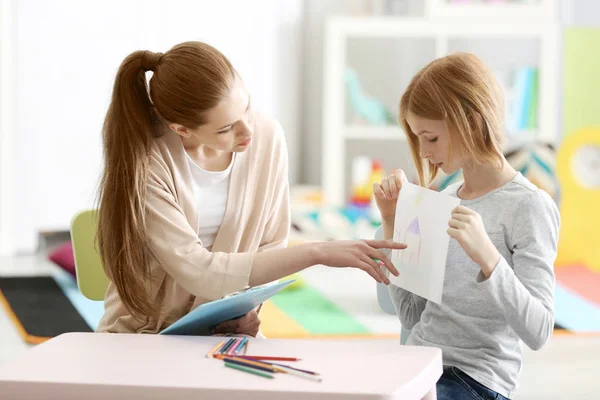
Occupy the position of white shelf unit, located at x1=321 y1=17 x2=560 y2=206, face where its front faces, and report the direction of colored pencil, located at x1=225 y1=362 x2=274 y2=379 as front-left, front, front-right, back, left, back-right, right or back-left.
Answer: front

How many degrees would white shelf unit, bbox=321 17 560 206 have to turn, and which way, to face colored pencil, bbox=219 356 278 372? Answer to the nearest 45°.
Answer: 0° — it already faces it

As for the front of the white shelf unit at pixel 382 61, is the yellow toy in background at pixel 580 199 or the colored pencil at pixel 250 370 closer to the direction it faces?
the colored pencil

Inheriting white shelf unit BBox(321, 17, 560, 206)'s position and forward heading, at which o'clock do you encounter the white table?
The white table is roughly at 12 o'clock from the white shelf unit.

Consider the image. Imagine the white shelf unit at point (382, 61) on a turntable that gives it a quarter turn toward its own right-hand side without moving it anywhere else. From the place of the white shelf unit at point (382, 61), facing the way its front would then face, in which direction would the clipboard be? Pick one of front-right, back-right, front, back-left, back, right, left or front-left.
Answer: left

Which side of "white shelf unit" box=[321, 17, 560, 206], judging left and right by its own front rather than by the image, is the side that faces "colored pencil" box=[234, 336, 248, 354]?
front

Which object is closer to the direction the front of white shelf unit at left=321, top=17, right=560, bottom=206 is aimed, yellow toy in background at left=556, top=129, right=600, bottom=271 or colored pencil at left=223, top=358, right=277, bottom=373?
the colored pencil

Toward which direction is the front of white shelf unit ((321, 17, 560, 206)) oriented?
toward the camera

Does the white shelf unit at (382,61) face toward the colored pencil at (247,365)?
yes

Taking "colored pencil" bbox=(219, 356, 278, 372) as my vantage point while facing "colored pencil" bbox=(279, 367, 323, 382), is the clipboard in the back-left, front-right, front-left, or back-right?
back-left

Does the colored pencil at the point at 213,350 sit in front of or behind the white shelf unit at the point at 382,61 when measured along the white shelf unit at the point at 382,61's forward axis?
in front

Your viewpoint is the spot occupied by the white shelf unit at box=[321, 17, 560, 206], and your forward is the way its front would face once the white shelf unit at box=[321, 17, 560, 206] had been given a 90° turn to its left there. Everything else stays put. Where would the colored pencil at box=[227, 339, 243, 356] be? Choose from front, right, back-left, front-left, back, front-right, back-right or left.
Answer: right

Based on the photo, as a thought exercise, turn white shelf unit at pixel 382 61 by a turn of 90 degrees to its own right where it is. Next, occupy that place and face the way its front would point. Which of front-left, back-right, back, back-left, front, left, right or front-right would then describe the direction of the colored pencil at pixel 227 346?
left

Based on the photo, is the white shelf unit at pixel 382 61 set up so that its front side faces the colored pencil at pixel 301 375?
yes
